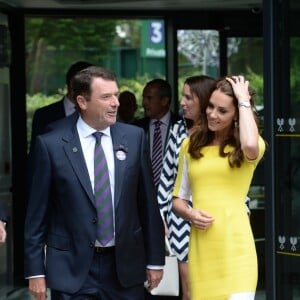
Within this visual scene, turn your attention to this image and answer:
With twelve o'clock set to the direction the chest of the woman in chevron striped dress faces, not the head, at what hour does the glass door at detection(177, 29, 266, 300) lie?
The glass door is roughly at 5 o'clock from the woman in chevron striped dress.

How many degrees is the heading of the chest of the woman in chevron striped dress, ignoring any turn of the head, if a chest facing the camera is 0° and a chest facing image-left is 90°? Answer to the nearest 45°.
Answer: approximately 45°

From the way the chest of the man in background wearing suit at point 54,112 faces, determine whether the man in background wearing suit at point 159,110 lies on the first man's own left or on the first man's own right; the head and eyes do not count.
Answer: on the first man's own left

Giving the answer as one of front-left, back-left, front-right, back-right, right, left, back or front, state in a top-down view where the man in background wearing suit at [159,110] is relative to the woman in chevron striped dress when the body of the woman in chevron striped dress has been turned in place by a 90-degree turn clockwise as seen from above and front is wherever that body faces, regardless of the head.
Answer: front-right

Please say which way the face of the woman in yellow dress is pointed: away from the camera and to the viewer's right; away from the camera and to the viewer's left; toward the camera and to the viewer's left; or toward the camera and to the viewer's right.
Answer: toward the camera and to the viewer's left

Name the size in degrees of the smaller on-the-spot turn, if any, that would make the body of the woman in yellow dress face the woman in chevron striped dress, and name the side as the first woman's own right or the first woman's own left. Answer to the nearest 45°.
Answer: approximately 135° to the first woman's own right

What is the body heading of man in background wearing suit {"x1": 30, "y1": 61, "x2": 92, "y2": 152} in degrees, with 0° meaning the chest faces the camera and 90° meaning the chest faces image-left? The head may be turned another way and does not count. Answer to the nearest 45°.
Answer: approximately 315°

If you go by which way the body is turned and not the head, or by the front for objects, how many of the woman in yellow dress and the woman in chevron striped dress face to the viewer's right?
0
